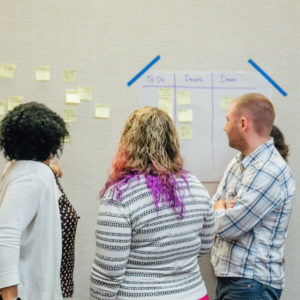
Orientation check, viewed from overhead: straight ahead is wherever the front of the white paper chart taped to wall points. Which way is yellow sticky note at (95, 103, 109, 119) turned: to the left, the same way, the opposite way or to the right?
the same way

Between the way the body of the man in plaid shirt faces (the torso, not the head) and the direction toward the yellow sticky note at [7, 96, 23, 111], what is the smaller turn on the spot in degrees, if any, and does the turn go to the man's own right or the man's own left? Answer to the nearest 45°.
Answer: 0° — they already face it

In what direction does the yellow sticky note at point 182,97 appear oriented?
toward the camera

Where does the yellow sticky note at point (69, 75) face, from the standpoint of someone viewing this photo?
facing the viewer

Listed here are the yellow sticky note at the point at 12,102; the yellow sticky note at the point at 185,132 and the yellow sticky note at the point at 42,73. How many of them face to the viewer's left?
0

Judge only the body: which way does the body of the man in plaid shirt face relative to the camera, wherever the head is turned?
to the viewer's left

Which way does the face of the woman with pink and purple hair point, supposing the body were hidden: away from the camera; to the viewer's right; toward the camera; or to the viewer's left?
away from the camera

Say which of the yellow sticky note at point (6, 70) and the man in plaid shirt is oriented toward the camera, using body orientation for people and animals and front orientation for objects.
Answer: the yellow sticky note

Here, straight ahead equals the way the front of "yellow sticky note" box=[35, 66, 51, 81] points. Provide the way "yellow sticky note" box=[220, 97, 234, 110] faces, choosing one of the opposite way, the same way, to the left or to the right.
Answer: the same way

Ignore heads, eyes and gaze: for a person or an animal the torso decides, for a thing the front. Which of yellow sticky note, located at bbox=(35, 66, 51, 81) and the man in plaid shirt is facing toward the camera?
the yellow sticky note

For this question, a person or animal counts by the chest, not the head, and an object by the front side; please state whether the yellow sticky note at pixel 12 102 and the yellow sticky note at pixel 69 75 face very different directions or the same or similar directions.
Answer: same or similar directions

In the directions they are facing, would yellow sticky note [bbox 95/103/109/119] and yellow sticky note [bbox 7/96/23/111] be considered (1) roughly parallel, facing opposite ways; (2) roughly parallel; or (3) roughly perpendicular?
roughly parallel

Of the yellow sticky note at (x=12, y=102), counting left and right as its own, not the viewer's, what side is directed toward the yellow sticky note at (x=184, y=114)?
left

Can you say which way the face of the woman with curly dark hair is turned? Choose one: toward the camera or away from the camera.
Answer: away from the camera

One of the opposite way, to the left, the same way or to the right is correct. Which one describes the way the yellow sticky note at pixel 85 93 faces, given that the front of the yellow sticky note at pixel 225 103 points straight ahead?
the same way

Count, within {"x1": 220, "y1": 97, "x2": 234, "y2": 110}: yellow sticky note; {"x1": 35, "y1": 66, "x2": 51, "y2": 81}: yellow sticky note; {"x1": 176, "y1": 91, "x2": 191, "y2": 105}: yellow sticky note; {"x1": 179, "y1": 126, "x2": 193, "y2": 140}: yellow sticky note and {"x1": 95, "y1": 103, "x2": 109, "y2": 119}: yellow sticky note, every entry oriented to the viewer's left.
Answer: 0

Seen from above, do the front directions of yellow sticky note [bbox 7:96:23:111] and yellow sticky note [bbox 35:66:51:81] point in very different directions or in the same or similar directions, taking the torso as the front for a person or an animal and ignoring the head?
same or similar directions
